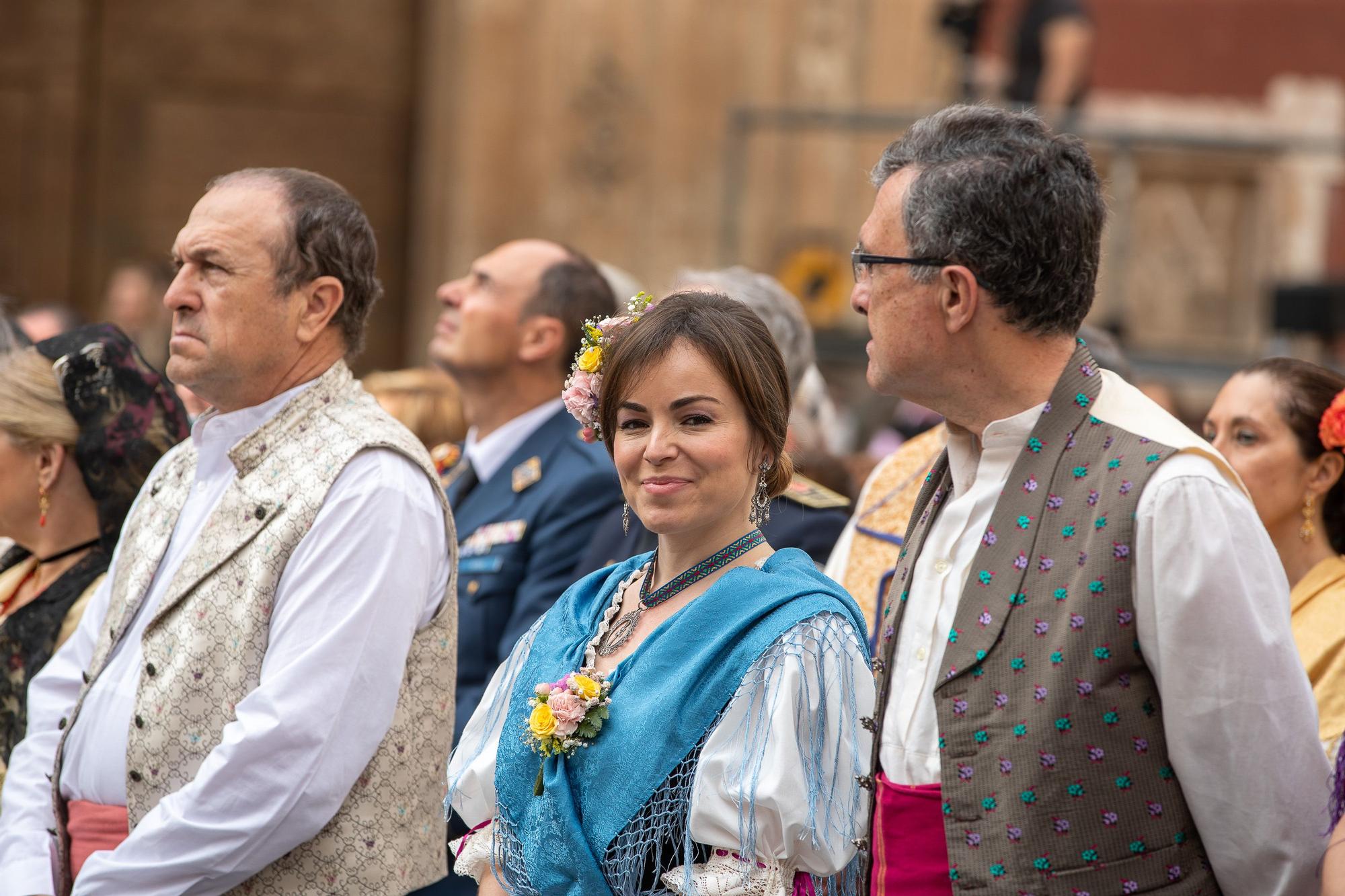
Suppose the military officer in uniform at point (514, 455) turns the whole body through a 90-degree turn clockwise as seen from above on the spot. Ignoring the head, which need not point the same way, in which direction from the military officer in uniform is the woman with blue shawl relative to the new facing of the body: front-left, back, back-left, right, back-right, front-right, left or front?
back-left

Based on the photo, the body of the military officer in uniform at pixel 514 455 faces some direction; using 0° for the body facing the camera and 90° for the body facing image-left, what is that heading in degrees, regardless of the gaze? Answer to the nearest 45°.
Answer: approximately 45°

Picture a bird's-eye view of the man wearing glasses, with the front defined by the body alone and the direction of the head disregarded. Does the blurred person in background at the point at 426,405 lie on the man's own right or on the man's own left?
on the man's own right

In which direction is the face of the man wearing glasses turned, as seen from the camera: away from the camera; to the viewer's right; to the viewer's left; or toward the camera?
to the viewer's left

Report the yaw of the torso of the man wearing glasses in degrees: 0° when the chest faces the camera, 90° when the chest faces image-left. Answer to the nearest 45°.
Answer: approximately 45°
